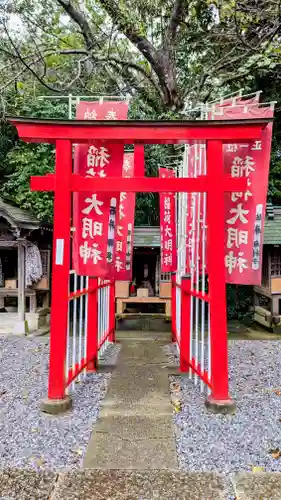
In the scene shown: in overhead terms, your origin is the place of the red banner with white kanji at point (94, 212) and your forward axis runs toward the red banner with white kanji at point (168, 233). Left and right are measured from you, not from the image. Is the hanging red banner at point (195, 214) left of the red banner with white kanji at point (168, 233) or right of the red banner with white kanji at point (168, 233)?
right

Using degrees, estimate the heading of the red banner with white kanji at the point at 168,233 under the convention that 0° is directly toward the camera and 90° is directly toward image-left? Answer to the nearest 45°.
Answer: approximately 0°

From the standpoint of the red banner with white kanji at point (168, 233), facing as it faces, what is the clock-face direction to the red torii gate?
The red torii gate is roughly at 12 o'clock from the red banner with white kanji.

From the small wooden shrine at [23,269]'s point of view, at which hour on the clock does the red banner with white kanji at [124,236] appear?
The red banner with white kanji is roughly at 11 o'clock from the small wooden shrine.

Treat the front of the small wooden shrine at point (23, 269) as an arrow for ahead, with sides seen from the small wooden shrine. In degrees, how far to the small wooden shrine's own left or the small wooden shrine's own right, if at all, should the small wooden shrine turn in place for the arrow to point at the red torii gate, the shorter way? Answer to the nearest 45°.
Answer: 0° — it already faces it

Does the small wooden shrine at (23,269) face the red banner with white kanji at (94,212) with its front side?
yes
